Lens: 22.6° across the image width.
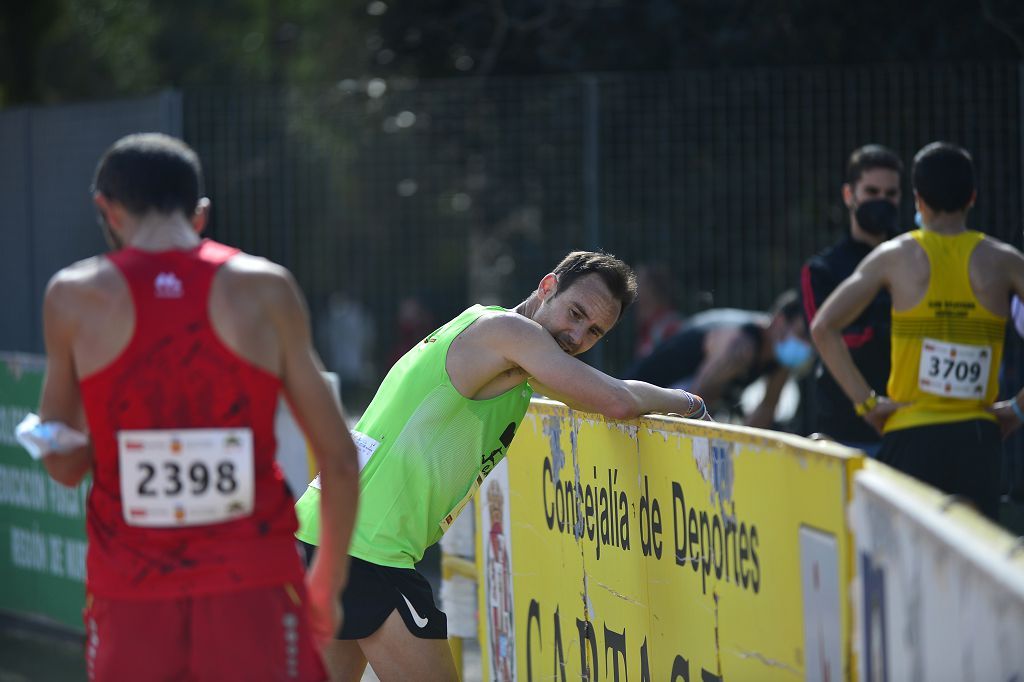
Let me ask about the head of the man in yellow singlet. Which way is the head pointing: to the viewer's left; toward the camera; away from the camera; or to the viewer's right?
away from the camera

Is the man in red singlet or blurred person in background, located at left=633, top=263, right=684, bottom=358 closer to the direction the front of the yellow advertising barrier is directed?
the man in red singlet

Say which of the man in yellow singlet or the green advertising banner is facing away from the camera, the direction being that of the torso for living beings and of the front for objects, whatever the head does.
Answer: the man in yellow singlet

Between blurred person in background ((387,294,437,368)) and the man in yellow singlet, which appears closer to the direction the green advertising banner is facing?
the man in yellow singlet

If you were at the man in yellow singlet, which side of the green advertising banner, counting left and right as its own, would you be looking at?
left

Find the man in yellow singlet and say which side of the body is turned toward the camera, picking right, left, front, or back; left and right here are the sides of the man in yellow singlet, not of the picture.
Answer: back

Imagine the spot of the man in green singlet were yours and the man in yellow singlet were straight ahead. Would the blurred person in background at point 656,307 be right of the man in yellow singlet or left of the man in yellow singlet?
left

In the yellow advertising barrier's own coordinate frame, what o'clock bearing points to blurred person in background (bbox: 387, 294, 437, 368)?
The blurred person in background is roughly at 4 o'clock from the yellow advertising barrier.

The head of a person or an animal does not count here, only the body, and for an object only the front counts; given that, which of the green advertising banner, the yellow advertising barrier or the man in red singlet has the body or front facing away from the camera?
the man in red singlet

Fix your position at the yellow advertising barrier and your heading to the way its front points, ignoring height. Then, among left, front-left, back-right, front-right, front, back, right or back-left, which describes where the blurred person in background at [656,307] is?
back-right

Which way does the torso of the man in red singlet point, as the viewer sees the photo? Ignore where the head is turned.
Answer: away from the camera

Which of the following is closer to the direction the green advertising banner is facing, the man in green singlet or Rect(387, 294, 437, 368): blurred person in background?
the man in green singlet

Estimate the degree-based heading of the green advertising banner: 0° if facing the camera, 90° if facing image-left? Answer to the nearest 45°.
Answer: approximately 45°

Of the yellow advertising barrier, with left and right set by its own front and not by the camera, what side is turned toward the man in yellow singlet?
back

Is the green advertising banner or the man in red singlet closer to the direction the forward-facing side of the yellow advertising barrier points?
the man in red singlet
